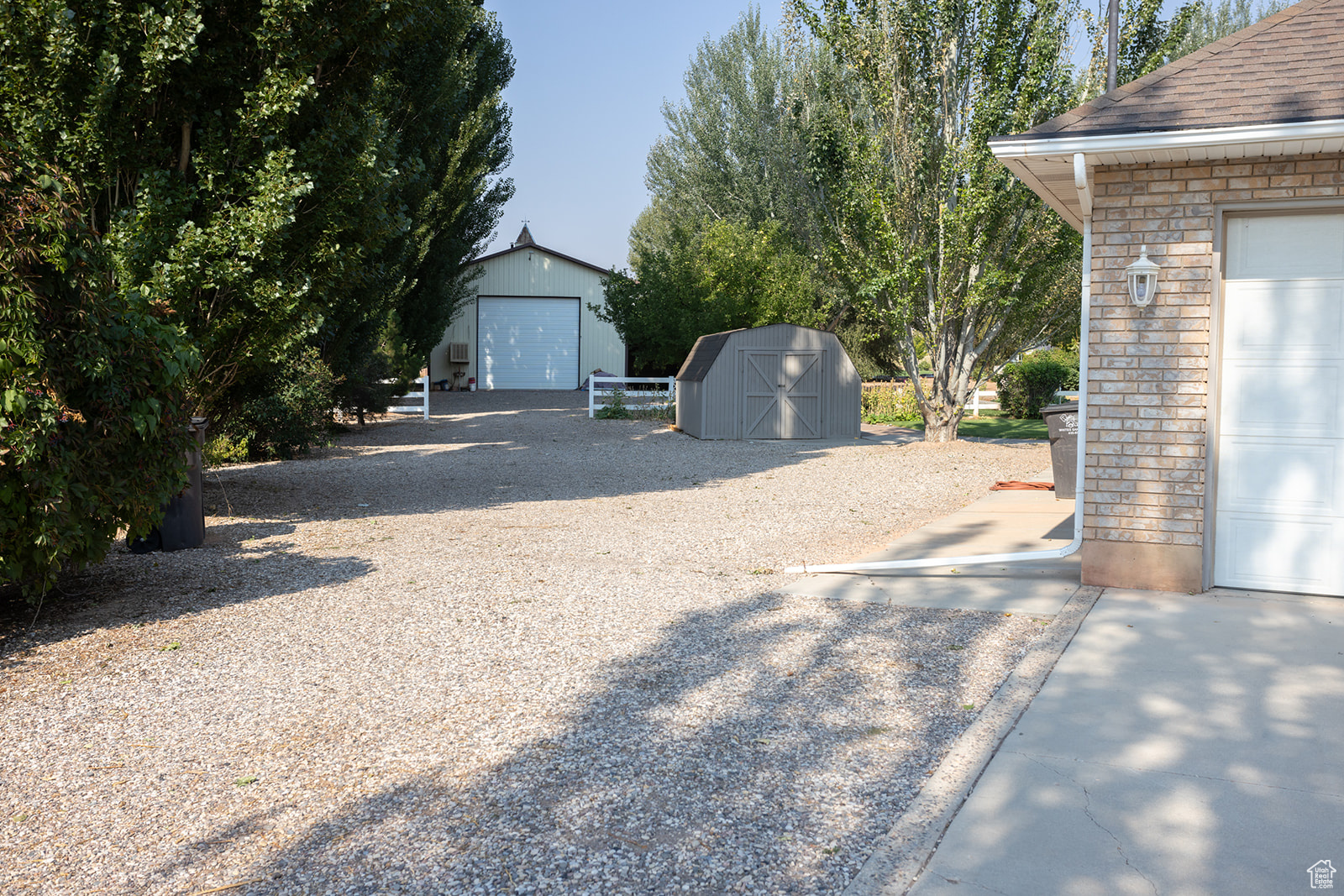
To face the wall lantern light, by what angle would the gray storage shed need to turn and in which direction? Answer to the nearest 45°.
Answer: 0° — it already faces it

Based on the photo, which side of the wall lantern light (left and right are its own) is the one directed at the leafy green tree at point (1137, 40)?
back

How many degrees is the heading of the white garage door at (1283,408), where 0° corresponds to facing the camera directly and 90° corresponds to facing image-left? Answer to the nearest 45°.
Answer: approximately 0°

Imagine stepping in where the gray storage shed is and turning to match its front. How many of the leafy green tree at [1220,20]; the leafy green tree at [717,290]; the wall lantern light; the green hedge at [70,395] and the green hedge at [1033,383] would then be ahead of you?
2

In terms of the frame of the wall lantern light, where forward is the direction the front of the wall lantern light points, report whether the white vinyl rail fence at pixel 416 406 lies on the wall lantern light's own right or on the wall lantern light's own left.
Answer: on the wall lantern light's own right

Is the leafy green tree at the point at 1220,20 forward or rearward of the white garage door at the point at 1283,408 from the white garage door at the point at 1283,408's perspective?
rearward

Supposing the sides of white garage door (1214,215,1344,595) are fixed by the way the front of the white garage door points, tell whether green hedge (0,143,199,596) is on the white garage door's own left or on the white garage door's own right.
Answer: on the white garage door's own right

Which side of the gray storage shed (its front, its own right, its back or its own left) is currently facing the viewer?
front

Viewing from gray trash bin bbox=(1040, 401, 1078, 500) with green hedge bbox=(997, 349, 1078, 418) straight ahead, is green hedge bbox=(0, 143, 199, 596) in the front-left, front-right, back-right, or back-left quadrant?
back-left
